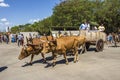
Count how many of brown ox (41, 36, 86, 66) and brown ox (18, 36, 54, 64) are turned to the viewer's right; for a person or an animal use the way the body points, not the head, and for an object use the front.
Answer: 0

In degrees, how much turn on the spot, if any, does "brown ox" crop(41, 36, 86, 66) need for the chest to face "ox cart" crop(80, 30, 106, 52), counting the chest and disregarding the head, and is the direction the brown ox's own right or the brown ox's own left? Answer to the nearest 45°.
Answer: approximately 180°

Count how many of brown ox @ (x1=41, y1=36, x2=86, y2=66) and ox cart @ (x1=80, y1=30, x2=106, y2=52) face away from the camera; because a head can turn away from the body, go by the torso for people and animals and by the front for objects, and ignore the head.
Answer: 0

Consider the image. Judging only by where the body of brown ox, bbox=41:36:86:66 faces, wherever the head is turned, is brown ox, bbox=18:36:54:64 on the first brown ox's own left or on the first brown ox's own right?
on the first brown ox's own right

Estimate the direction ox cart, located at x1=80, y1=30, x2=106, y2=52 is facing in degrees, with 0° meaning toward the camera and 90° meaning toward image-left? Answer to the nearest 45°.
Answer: approximately 45°

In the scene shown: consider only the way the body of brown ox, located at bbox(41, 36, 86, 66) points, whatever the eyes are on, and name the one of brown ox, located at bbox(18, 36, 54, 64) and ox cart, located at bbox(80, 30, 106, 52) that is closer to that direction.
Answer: the brown ox
